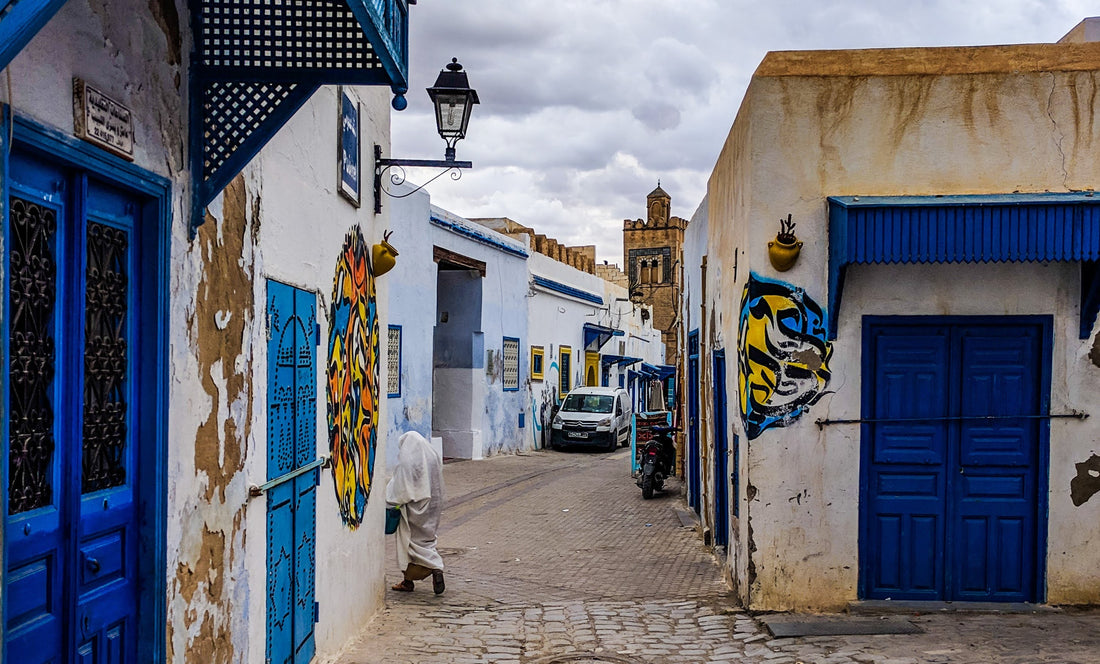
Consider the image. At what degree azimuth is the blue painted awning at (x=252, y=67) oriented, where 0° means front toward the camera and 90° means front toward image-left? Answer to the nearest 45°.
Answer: approximately 270°

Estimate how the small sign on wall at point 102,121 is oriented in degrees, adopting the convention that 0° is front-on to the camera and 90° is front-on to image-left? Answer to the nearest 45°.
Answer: approximately 315°

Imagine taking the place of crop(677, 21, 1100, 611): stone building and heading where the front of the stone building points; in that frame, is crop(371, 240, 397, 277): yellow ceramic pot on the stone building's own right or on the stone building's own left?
on the stone building's own right

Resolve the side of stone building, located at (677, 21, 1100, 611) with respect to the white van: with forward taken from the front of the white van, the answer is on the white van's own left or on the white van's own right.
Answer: on the white van's own left

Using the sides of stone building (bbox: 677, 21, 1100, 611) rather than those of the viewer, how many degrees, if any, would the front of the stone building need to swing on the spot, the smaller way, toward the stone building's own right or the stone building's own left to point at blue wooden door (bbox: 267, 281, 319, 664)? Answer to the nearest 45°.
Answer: approximately 45° to the stone building's own right

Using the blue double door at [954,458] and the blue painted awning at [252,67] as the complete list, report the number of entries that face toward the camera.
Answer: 1

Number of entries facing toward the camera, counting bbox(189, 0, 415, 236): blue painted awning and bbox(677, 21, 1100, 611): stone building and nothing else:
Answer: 1
